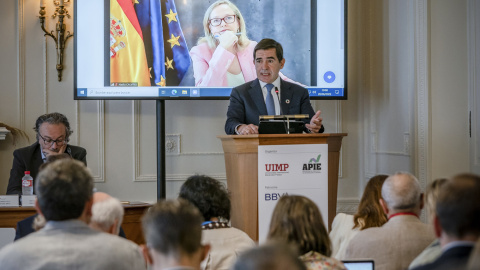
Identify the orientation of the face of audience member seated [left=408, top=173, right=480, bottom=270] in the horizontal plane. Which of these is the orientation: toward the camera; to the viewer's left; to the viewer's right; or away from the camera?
away from the camera

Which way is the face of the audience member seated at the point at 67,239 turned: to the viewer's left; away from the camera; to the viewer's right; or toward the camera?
away from the camera

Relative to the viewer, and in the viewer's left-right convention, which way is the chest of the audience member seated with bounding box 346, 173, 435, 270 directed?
facing away from the viewer

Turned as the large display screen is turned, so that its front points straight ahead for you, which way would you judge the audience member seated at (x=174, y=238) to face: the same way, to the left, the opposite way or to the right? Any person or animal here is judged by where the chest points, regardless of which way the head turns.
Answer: the opposite way

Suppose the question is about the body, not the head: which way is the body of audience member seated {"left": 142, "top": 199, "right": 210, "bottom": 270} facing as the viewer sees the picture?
away from the camera

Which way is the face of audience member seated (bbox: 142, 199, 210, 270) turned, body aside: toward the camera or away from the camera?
away from the camera

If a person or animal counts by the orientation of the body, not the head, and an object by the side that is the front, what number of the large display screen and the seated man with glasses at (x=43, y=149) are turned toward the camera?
2

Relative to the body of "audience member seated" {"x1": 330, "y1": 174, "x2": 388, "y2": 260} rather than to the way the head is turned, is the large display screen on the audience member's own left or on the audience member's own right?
on the audience member's own left

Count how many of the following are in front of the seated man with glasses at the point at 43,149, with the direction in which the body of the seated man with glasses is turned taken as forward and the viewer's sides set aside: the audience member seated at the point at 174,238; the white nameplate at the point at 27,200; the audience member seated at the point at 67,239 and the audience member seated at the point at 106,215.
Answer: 4

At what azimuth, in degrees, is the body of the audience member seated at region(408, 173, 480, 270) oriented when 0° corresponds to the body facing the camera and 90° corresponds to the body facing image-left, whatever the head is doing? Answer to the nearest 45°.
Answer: approximately 180°

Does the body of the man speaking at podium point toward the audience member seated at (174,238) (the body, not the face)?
yes

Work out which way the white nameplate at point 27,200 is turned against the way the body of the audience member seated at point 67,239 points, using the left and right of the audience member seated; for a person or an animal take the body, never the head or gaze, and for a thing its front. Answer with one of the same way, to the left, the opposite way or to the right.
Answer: the opposite way

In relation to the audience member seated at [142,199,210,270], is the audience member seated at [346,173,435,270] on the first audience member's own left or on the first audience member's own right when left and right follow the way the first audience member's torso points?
on the first audience member's own right

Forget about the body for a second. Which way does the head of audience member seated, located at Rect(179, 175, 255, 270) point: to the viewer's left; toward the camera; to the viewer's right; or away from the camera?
away from the camera
